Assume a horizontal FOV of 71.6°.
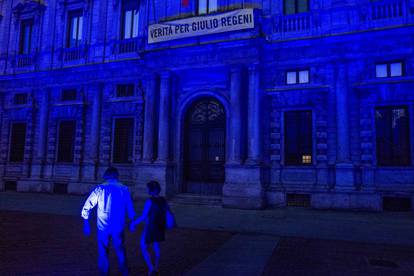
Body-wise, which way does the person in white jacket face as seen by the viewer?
away from the camera

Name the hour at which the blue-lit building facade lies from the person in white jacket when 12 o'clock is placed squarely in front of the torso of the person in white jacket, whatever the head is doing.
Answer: The blue-lit building facade is roughly at 1 o'clock from the person in white jacket.
